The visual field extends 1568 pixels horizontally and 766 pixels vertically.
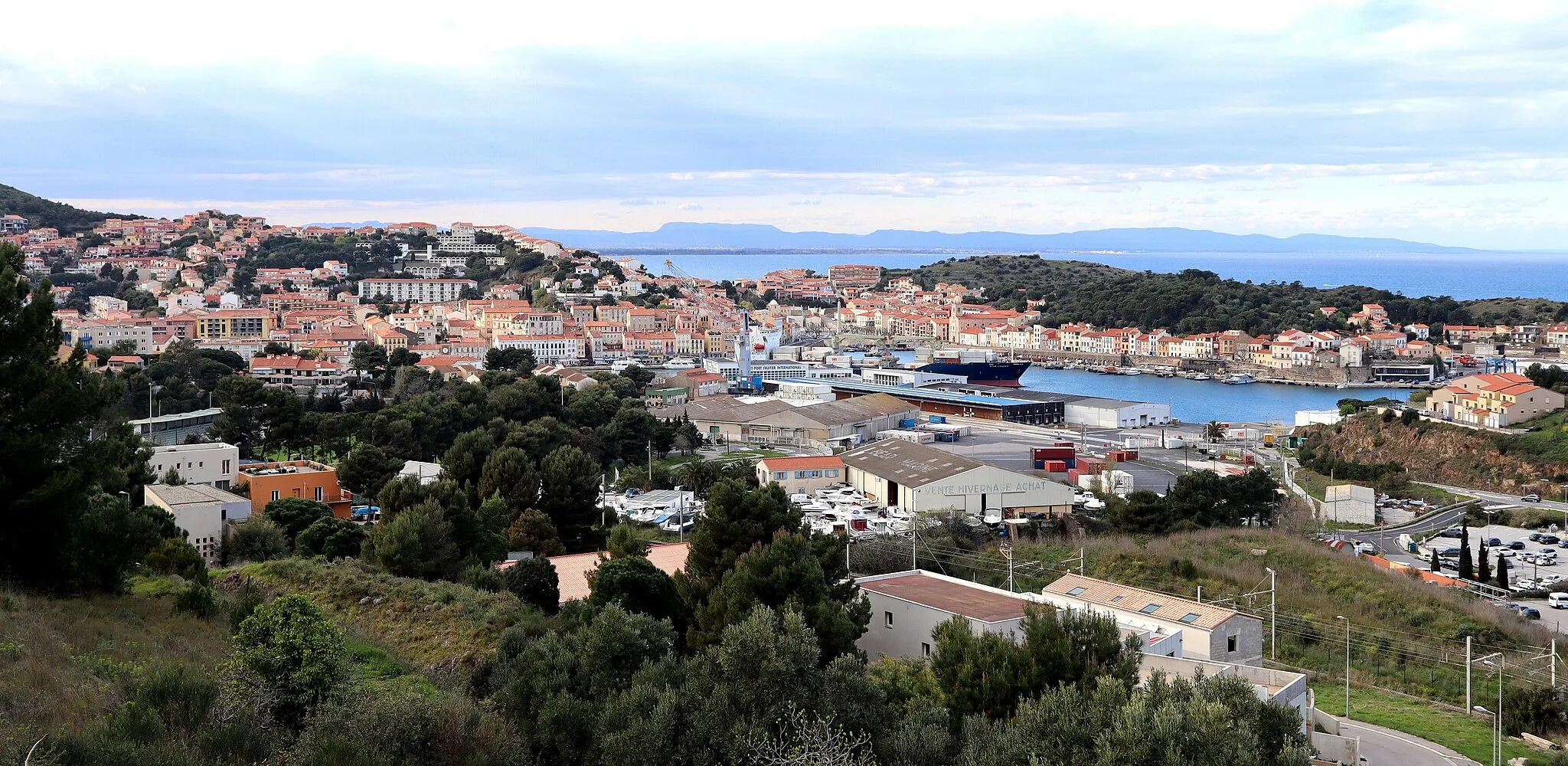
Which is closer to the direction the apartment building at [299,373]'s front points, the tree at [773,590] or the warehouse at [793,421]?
the tree

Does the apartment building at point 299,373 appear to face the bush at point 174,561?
yes

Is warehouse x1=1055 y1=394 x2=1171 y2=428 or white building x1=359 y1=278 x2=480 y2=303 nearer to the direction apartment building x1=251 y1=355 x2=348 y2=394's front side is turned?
the warehouse

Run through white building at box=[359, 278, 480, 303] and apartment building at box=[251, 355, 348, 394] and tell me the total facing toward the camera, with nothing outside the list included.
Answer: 2

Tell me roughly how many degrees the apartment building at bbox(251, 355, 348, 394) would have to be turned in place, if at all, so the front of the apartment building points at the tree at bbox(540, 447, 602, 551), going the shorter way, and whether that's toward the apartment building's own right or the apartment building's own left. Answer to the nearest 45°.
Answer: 0° — it already faces it

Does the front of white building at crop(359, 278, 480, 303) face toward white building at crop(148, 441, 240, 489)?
yes

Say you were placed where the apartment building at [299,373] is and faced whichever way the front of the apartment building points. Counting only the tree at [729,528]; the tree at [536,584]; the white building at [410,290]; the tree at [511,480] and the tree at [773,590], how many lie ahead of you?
4

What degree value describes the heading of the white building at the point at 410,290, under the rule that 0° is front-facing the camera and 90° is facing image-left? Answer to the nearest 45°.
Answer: approximately 0°

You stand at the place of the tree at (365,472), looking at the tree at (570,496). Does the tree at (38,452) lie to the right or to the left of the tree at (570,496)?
right

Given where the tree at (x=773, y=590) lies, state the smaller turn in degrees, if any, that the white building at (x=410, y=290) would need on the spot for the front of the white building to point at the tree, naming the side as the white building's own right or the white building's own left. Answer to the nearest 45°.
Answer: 0° — it already faces it

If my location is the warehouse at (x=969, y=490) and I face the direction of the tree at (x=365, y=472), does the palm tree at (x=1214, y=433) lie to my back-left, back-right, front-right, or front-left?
back-right

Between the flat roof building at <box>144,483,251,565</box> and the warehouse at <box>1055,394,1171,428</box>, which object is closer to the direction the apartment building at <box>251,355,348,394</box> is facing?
the flat roof building
